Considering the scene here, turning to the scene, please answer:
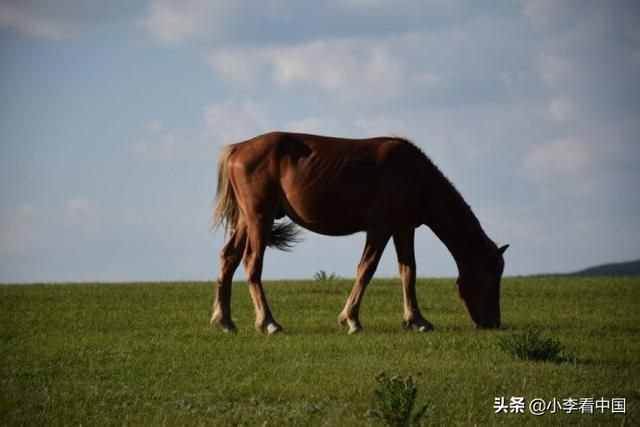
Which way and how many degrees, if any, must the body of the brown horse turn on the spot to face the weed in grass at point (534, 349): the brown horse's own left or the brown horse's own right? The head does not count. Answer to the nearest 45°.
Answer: approximately 45° to the brown horse's own right

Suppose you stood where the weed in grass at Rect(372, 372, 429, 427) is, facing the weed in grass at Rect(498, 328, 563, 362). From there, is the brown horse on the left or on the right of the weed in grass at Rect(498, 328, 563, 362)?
left

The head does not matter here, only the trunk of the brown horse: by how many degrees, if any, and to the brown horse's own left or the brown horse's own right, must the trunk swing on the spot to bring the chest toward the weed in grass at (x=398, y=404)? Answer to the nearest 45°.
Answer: approximately 90° to the brown horse's own right

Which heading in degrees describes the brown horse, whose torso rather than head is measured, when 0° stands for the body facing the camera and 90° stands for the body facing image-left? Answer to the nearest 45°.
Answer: approximately 270°

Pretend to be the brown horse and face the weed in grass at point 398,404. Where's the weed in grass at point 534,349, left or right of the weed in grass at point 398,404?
left
